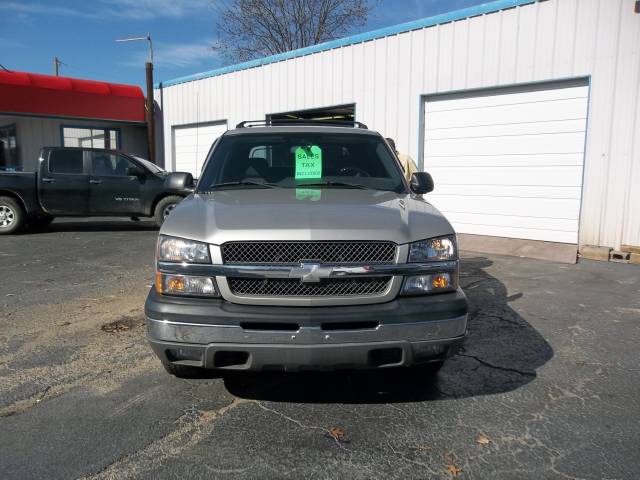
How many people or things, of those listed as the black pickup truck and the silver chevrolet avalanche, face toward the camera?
1

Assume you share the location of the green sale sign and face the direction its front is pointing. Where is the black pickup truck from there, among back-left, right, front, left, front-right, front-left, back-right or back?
back-right

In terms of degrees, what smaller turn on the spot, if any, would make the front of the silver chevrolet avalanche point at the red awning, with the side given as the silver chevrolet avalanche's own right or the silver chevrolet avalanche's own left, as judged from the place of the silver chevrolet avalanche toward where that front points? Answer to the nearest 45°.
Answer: approximately 135° to the silver chevrolet avalanche's own right

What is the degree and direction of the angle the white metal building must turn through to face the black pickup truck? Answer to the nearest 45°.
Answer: approximately 45° to its right

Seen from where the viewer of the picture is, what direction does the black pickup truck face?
facing to the right of the viewer

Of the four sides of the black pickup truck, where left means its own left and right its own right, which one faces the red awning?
left

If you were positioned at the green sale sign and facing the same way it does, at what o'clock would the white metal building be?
The white metal building is roughly at 7 o'clock from the green sale sign.

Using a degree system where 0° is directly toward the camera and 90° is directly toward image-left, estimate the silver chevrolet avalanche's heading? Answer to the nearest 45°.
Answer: approximately 0°

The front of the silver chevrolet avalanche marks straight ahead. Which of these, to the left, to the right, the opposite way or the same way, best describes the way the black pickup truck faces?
to the left

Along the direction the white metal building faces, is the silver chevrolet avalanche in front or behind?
in front

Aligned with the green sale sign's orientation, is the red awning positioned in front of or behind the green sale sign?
behind

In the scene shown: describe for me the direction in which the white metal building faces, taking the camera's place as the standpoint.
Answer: facing the viewer and to the left of the viewer

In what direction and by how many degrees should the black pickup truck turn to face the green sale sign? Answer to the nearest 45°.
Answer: approximately 90° to its right
